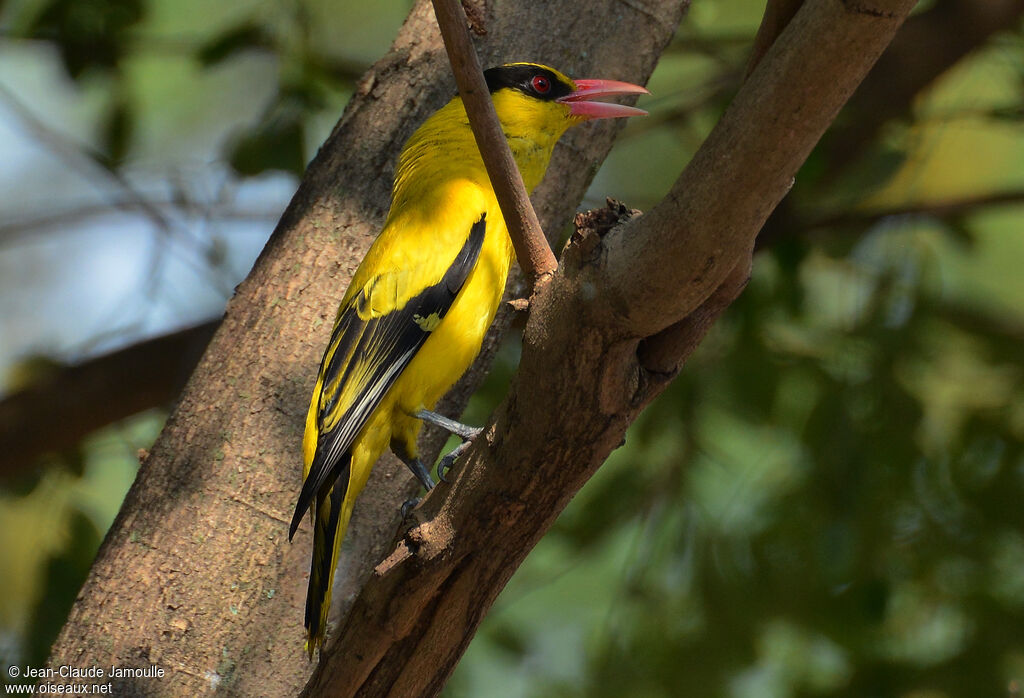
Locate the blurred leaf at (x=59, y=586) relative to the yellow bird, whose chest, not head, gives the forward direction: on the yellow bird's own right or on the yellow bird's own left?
on the yellow bird's own left

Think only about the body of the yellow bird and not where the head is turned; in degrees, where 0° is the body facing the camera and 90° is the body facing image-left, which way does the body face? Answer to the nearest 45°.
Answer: approximately 270°

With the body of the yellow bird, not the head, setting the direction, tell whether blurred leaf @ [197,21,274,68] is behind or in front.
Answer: behind

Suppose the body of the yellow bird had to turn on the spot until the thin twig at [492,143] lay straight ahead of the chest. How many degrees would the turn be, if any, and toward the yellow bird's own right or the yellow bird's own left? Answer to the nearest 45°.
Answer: approximately 90° to the yellow bird's own right

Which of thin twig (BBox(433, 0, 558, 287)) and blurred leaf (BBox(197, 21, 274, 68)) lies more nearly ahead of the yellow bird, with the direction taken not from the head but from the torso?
the thin twig
